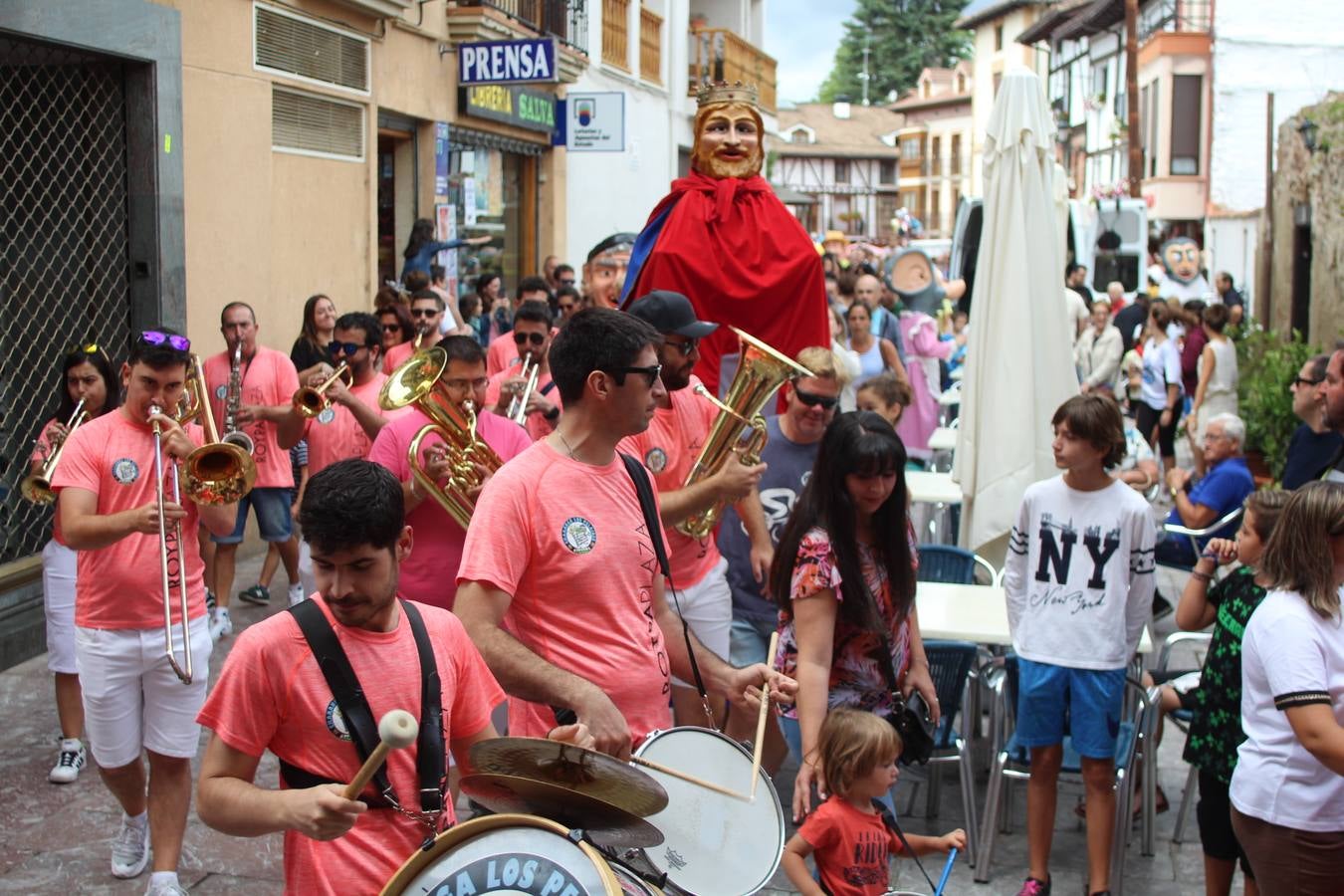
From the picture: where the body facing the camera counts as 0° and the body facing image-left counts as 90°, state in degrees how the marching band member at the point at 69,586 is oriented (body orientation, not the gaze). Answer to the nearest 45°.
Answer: approximately 45°

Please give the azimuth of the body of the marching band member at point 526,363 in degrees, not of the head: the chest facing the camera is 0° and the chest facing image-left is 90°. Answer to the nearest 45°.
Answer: approximately 0°

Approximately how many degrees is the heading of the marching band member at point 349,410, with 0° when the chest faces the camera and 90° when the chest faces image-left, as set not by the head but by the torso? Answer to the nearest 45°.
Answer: approximately 45°

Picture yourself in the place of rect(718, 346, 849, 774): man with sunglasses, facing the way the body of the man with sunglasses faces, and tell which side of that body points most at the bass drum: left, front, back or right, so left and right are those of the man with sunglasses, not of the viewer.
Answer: front

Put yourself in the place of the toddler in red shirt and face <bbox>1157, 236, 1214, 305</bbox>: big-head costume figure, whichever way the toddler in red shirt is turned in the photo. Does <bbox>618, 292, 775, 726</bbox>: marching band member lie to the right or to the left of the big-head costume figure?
left

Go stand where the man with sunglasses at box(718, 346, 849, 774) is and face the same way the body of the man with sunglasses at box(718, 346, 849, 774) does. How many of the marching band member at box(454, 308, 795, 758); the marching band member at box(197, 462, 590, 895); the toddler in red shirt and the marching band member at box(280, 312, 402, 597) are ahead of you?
3

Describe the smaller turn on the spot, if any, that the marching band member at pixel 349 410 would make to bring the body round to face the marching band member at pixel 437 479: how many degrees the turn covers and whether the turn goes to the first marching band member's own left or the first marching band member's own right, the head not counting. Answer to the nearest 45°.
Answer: approximately 45° to the first marching band member's own left

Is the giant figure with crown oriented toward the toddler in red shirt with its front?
yes
